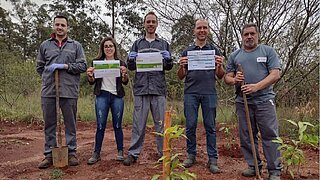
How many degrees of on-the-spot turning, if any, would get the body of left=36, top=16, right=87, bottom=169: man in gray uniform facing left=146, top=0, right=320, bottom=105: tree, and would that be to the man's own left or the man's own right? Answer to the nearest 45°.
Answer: approximately 90° to the man's own left

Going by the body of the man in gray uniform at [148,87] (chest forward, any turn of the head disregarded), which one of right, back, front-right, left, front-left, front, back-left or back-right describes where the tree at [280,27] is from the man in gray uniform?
back-left

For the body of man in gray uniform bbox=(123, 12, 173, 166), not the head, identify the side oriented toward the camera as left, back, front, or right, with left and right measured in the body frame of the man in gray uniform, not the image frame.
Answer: front

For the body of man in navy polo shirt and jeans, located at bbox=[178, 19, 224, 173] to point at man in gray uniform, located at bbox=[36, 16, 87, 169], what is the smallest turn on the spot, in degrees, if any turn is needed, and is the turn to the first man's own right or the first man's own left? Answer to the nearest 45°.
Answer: approximately 90° to the first man's own right

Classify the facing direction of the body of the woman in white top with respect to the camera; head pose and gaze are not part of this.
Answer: toward the camera

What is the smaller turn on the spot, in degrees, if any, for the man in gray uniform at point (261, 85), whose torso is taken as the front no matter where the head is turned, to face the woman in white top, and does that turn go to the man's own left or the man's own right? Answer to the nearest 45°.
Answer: approximately 45° to the man's own right

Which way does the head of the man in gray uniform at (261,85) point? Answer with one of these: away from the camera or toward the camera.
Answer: toward the camera

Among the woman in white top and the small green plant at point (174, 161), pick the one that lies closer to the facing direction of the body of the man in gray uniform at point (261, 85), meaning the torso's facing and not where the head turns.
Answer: the small green plant

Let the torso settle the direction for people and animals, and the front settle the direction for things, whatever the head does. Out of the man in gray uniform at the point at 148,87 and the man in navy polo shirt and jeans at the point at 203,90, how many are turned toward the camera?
2

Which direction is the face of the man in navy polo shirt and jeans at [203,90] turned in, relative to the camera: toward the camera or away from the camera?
toward the camera

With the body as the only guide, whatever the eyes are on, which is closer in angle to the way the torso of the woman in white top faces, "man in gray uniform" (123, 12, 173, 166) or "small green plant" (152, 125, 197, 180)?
the small green plant

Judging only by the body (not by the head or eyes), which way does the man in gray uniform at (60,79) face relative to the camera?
toward the camera

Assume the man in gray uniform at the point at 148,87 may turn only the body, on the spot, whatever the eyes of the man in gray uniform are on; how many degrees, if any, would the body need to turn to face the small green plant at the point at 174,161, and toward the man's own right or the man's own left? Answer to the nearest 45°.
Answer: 0° — they already face it

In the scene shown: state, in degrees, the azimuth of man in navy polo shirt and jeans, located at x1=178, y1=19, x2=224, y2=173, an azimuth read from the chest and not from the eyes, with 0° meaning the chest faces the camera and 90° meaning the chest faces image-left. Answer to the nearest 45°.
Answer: approximately 0°

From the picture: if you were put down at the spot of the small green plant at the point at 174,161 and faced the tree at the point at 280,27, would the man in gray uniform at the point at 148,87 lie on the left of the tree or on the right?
left

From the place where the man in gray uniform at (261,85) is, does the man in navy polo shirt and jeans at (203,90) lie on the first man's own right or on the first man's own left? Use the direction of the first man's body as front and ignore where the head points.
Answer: on the first man's own right
